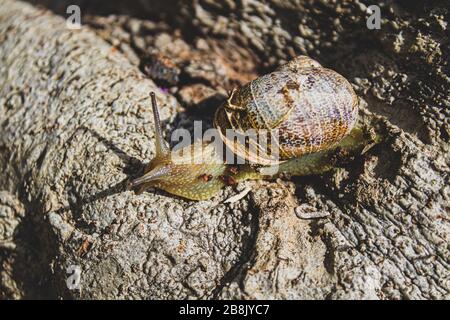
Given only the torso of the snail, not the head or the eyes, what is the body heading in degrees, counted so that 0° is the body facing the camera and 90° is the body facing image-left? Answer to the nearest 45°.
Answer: approximately 90°
